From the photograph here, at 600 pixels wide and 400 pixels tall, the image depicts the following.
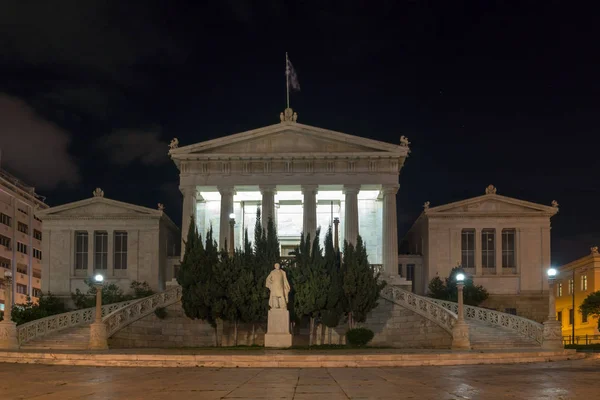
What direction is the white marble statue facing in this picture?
toward the camera

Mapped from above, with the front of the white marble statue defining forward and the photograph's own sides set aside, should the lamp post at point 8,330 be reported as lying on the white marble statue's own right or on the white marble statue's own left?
on the white marble statue's own right

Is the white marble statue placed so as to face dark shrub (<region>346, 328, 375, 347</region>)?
no
